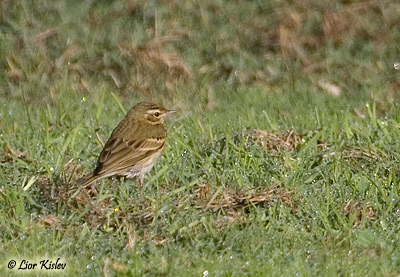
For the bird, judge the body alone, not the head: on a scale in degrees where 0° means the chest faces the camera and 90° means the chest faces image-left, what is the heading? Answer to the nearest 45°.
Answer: approximately 225°

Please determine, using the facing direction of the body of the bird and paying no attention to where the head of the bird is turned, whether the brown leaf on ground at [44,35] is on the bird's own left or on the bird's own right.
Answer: on the bird's own left

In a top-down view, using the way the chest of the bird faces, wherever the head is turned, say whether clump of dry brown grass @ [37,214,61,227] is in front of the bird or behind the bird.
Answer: behind
